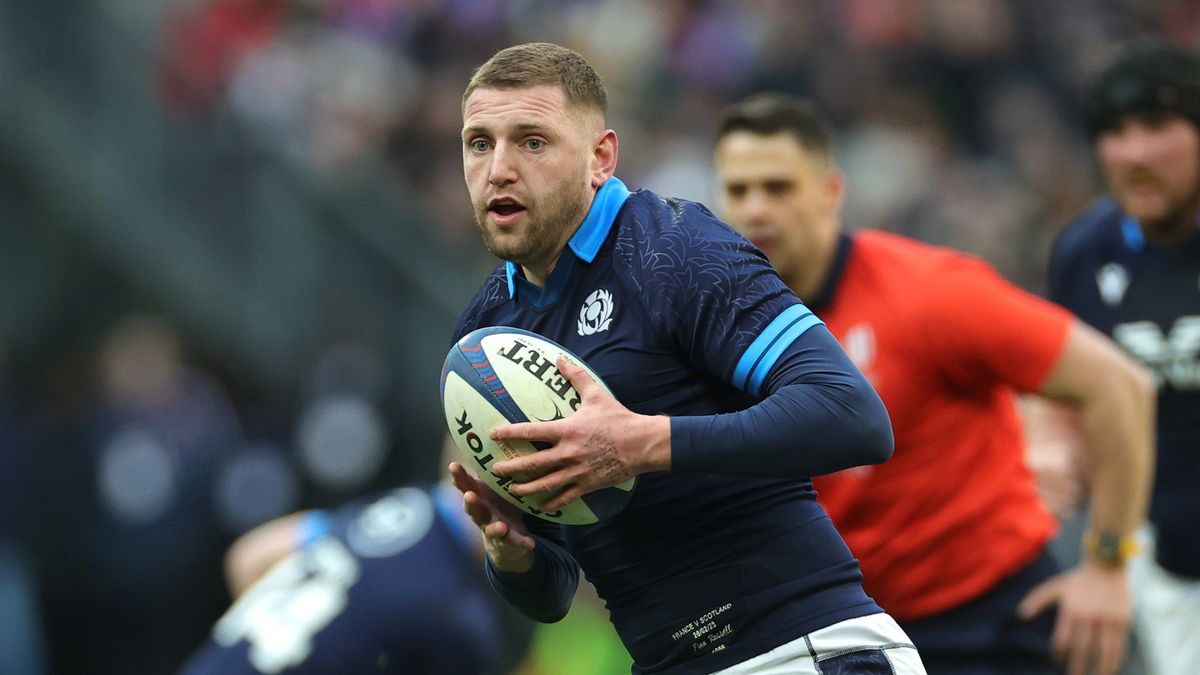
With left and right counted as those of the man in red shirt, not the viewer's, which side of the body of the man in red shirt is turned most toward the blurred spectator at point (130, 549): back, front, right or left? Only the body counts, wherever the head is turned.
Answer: right

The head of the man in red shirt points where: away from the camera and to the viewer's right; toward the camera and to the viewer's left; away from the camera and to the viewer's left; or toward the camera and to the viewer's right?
toward the camera and to the viewer's left

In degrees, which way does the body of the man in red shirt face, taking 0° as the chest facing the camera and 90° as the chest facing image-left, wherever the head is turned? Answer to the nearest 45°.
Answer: approximately 45°
